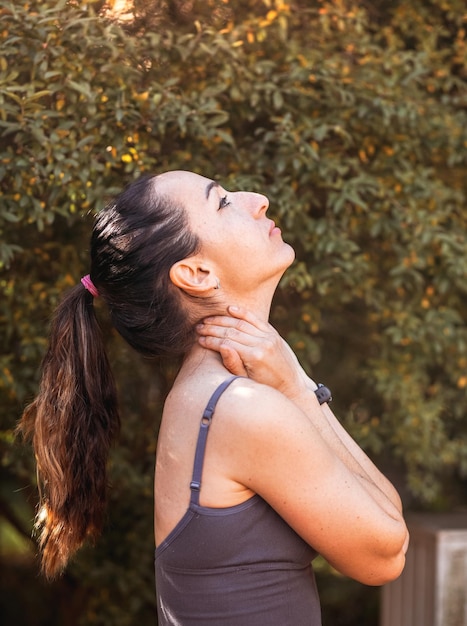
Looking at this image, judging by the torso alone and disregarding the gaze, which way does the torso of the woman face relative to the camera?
to the viewer's right

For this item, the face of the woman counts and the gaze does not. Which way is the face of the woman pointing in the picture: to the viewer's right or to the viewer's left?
to the viewer's right
